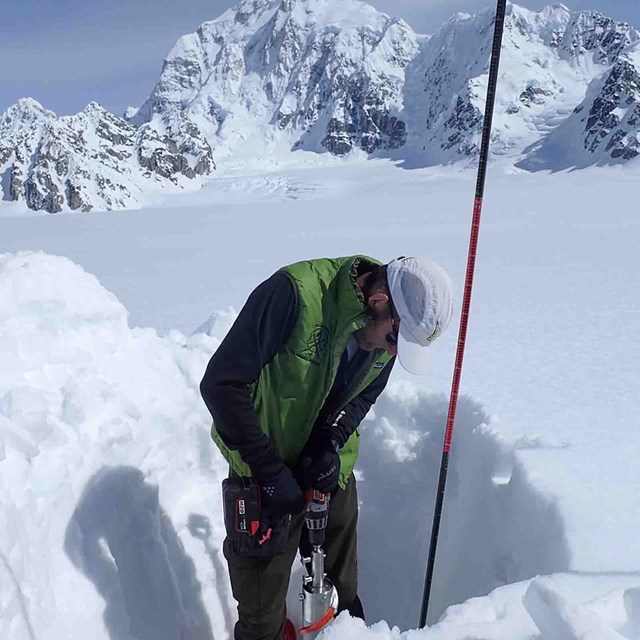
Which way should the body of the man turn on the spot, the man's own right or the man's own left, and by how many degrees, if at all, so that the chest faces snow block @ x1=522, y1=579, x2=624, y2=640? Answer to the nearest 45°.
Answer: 0° — they already face it

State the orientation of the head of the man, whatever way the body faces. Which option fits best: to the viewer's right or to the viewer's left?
to the viewer's right

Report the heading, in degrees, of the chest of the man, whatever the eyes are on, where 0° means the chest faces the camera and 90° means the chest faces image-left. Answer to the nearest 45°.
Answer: approximately 315°

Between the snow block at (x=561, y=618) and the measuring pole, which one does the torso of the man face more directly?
the snow block
